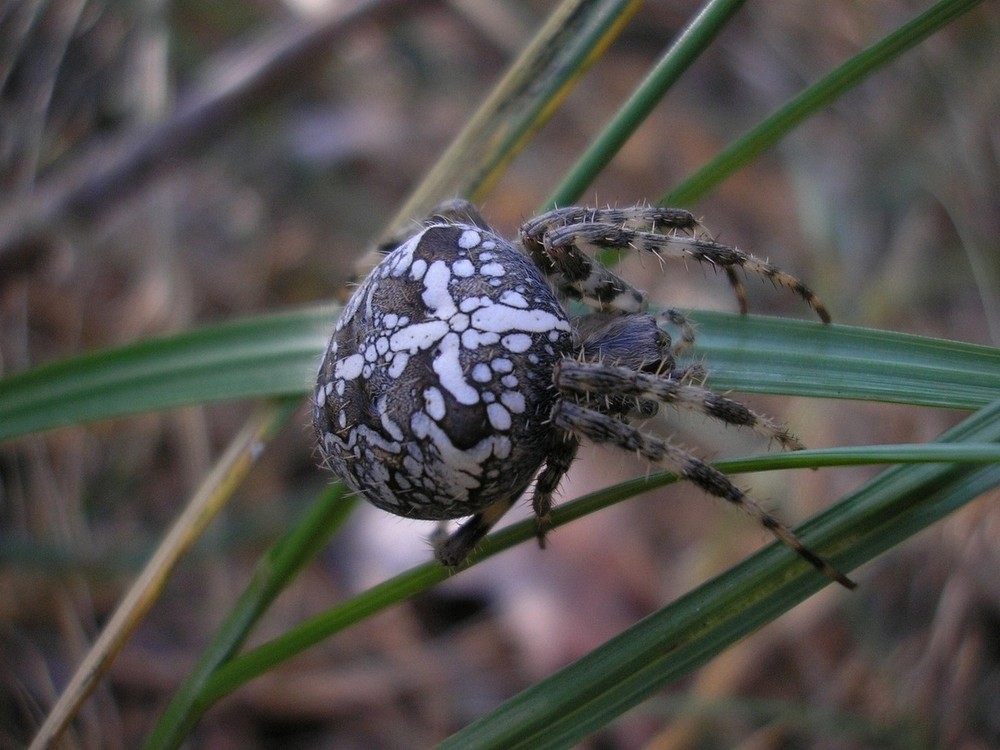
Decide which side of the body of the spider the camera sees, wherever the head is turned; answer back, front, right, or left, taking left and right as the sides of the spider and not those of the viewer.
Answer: right
